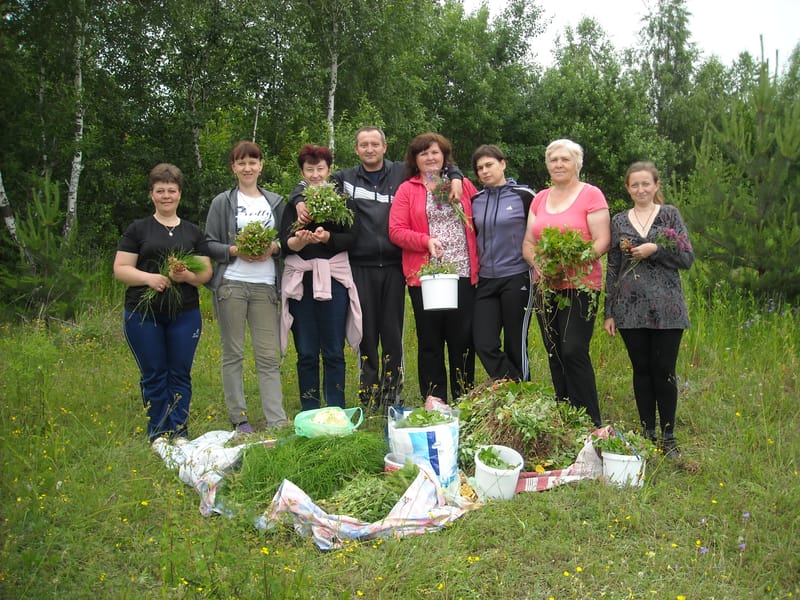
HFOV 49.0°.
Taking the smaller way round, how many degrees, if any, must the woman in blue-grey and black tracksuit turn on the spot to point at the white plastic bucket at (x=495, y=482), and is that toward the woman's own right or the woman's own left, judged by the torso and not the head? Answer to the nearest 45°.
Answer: approximately 45° to the woman's own left

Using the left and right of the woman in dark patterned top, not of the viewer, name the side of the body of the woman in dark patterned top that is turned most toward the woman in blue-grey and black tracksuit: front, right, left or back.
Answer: right

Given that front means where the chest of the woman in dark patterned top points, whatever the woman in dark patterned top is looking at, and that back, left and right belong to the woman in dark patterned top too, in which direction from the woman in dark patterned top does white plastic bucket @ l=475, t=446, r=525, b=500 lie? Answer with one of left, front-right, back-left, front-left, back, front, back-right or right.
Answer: front-right

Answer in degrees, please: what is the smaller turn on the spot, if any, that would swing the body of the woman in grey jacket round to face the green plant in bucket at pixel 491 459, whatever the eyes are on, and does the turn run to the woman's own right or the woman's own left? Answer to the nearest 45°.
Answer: approximately 45° to the woman's own left

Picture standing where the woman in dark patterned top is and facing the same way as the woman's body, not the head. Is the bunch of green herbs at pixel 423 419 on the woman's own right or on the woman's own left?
on the woman's own right

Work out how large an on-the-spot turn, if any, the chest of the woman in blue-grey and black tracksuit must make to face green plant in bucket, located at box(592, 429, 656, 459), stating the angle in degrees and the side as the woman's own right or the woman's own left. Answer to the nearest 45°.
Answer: approximately 90° to the woman's own left
